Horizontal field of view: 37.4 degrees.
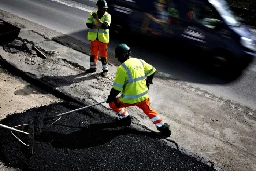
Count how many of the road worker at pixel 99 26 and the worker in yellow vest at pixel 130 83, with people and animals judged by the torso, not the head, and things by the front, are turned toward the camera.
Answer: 1

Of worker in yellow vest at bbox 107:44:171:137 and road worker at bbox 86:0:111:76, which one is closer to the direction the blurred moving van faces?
the worker in yellow vest

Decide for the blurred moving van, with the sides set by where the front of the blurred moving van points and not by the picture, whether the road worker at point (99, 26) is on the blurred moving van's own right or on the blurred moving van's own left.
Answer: on the blurred moving van's own right

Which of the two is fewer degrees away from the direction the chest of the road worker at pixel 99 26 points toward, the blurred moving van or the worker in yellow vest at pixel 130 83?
the worker in yellow vest

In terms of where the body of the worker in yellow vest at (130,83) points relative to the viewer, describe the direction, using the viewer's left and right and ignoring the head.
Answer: facing away from the viewer and to the left of the viewer

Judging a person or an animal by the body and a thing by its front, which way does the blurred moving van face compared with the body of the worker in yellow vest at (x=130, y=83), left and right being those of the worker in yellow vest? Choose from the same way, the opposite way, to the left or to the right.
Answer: the opposite way

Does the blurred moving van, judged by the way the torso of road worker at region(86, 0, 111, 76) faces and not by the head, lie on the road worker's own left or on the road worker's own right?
on the road worker's own left

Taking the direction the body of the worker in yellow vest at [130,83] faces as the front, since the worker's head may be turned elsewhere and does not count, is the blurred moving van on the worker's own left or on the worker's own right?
on the worker's own right
